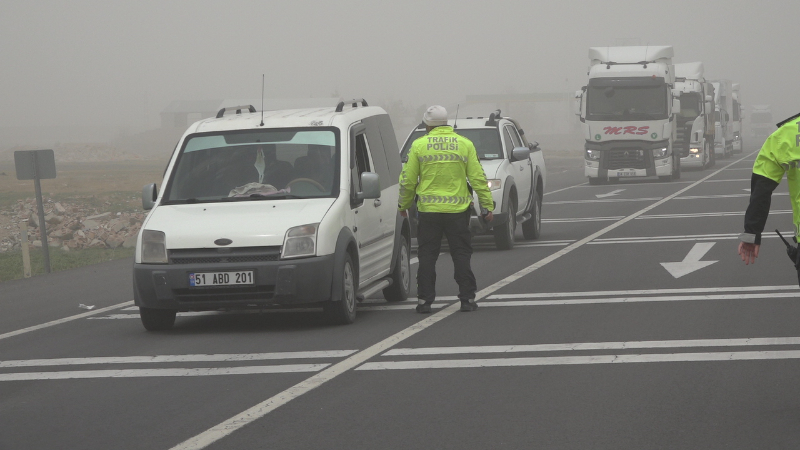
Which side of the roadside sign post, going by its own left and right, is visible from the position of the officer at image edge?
back

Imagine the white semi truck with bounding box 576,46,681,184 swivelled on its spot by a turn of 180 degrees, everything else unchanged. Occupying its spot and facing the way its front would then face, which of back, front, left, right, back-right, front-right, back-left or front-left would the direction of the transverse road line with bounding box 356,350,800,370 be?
back

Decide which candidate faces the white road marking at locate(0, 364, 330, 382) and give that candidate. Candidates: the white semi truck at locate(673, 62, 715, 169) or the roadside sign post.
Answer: the white semi truck

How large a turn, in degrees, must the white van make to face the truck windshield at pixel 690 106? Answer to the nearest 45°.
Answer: approximately 180°

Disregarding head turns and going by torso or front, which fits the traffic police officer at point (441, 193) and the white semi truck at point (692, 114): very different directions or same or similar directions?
very different directions

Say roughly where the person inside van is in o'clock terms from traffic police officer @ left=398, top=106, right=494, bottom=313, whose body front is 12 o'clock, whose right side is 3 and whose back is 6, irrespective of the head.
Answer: The person inside van is roughly at 9 o'clock from the traffic police officer.

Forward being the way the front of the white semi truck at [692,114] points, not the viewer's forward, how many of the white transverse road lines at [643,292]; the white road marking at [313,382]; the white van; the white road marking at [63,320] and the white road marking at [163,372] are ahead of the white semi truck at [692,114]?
5

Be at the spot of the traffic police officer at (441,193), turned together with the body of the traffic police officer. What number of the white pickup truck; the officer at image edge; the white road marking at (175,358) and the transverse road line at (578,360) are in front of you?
1

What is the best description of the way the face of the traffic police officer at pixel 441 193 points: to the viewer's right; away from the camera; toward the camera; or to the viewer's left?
away from the camera

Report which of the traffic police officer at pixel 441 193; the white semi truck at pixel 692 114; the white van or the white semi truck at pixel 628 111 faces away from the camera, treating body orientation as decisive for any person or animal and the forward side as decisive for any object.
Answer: the traffic police officer

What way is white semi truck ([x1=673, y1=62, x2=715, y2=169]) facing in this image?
toward the camera

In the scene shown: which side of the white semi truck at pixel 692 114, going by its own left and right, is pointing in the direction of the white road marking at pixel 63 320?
front

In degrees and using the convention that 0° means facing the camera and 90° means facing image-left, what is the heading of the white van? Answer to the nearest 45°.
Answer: approximately 45°

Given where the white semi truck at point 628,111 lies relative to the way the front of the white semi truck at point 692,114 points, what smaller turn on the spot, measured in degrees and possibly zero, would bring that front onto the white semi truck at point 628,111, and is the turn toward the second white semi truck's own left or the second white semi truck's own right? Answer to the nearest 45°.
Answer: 0° — it already faces it

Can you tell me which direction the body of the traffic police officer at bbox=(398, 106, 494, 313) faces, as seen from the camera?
away from the camera

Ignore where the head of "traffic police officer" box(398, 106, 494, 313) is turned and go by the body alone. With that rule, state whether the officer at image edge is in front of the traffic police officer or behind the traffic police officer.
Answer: behind

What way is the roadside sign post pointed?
away from the camera
